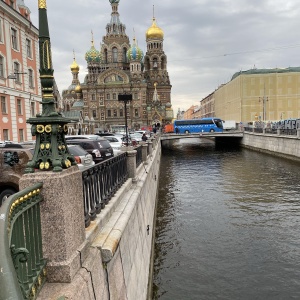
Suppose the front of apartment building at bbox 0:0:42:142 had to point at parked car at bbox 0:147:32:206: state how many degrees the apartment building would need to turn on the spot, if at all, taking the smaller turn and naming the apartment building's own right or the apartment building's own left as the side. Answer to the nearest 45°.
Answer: approximately 45° to the apartment building's own right

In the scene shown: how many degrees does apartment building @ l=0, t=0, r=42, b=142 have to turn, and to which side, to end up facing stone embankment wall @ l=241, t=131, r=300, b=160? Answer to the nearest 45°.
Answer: approximately 45° to its left

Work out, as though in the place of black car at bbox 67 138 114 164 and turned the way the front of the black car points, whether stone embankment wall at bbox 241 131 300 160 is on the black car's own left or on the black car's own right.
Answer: on the black car's own right

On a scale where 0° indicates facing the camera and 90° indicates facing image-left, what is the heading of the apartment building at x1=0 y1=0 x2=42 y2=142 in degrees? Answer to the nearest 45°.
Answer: approximately 315°

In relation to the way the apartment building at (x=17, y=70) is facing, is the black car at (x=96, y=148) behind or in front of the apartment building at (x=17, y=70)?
in front

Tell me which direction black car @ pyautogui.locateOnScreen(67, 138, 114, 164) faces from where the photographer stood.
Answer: facing away from the viewer and to the left of the viewer

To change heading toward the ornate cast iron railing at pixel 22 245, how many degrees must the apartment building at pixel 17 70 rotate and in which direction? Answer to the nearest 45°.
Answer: approximately 45° to its right

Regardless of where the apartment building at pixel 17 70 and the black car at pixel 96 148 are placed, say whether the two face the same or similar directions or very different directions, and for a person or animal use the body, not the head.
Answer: very different directions

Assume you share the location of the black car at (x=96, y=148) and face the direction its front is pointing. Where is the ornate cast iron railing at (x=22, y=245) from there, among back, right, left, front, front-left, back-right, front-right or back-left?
back-left

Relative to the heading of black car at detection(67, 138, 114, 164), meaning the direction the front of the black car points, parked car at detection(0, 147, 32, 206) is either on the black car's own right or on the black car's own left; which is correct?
on the black car's own left

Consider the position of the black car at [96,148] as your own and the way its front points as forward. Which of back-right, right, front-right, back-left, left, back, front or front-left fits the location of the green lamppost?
back-left
